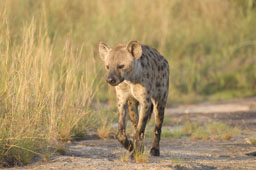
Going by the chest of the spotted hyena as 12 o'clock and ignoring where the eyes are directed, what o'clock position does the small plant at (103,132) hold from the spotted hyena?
The small plant is roughly at 4 o'clock from the spotted hyena.

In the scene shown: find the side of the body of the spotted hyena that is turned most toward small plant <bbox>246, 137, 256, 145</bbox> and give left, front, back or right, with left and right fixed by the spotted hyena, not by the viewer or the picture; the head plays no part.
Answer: back

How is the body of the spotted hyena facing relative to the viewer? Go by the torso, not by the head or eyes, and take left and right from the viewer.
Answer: facing the viewer and to the left of the viewer
